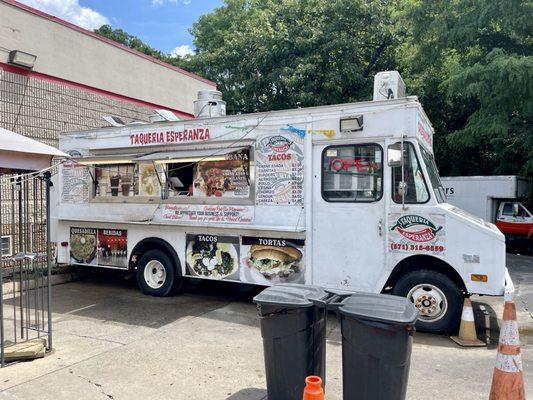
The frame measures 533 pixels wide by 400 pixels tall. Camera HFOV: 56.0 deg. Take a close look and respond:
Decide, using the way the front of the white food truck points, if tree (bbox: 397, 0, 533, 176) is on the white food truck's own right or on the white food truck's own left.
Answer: on the white food truck's own left

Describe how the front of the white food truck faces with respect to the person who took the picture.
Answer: facing the viewer and to the right of the viewer

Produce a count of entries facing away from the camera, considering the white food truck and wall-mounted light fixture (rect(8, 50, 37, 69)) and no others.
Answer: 0

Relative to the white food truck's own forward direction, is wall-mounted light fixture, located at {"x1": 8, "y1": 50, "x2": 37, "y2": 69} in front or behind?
behind

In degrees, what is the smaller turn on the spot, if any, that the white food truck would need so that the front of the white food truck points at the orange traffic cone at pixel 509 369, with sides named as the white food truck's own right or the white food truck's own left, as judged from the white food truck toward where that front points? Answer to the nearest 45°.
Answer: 0° — it already faces it

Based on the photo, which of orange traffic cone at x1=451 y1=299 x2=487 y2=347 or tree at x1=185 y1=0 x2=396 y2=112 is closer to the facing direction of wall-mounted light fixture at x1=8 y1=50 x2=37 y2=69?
the orange traffic cone

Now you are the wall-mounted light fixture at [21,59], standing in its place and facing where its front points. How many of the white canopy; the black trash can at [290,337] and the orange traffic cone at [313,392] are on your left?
0

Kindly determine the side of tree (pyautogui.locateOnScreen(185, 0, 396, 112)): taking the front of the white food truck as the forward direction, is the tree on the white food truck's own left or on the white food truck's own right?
on the white food truck's own left

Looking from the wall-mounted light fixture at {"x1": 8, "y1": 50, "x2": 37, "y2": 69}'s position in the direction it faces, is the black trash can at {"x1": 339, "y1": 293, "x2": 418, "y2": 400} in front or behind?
in front

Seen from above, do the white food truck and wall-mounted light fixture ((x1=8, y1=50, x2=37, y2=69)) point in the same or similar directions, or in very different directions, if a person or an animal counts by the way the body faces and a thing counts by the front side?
same or similar directions

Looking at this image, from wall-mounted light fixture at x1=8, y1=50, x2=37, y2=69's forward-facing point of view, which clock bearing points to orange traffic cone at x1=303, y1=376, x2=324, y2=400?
The orange traffic cone is roughly at 1 o'clock from the wall-mounted light fixture.

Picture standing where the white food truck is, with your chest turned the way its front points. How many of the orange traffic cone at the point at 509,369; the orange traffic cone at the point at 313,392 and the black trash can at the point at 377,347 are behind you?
0

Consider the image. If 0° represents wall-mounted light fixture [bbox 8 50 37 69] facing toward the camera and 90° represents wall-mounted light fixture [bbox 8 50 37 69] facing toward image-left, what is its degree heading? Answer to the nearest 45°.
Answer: approximately 315°
